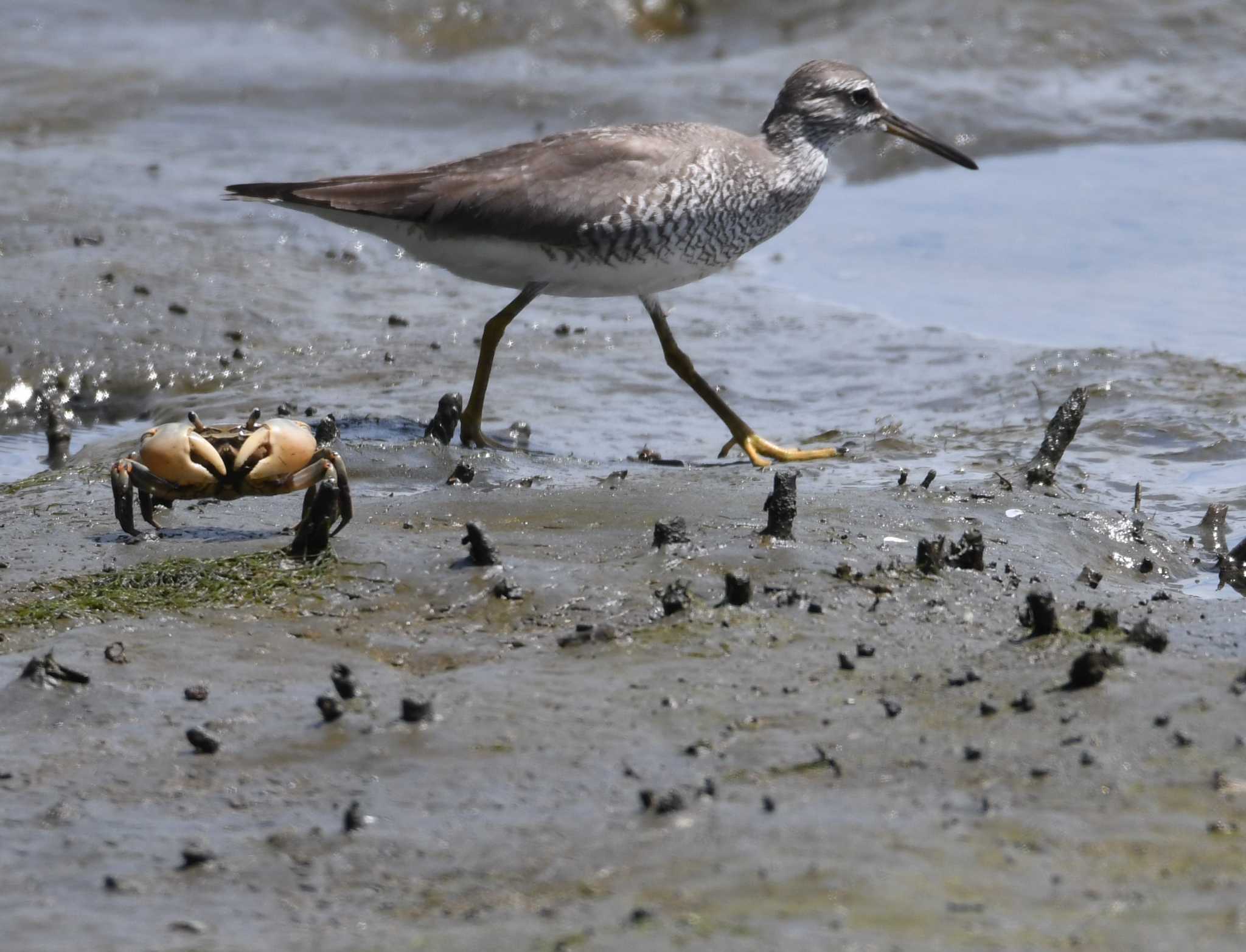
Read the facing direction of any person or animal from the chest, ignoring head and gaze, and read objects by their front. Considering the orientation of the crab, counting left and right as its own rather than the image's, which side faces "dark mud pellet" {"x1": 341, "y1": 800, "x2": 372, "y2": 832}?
front

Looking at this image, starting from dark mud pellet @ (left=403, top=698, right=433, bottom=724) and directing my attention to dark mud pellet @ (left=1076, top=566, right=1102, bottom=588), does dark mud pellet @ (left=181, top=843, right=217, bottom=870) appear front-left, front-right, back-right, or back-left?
back-right

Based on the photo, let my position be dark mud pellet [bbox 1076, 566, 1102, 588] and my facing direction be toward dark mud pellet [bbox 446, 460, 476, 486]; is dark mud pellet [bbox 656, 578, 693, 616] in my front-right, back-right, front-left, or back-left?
front-left

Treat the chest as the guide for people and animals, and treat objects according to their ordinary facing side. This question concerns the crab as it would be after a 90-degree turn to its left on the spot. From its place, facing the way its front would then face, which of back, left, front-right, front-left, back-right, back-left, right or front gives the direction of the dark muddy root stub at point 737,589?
front-right

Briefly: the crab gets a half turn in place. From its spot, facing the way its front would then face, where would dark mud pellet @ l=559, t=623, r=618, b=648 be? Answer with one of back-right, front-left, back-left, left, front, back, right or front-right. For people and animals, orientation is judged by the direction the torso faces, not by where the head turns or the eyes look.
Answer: back-right

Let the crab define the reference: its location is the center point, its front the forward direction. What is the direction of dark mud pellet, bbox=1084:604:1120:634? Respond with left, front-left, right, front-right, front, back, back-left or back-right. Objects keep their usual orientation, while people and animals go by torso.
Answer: front-left

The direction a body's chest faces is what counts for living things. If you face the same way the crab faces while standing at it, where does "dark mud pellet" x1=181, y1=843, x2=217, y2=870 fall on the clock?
The dark mud pellet is roughly at 12 o'clock from the crab.

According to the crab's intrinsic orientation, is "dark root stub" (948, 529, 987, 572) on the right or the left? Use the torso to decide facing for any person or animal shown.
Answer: on its left

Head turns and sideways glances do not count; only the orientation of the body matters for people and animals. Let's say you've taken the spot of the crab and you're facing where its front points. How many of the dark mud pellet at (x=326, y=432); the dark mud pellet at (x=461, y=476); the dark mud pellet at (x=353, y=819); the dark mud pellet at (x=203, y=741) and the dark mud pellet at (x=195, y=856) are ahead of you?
3

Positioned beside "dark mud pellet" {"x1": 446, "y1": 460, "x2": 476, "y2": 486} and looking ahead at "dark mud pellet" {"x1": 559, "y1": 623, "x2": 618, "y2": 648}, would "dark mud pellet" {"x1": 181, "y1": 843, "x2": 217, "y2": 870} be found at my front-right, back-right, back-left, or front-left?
front-right

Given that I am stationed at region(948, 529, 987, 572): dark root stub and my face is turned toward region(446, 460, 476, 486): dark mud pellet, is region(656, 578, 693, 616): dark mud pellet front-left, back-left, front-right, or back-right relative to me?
front-left

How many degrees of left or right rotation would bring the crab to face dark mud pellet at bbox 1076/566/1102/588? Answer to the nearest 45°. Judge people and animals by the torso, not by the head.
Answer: approximately 90° to its left

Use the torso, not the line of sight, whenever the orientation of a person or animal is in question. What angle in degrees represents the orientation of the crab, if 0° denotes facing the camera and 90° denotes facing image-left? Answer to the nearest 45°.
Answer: approximately 0°

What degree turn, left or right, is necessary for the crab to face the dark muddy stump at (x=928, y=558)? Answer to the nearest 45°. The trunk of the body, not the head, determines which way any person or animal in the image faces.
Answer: approximately 45° to its left

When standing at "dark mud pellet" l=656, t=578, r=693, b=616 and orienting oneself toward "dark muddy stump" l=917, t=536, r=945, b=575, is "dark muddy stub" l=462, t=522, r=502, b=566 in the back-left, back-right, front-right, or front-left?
back-left

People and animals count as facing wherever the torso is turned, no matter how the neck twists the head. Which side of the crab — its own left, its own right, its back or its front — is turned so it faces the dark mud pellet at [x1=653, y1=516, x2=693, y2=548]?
left

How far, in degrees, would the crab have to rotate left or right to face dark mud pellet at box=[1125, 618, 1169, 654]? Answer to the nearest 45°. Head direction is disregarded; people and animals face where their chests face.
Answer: approximately 45° to its left

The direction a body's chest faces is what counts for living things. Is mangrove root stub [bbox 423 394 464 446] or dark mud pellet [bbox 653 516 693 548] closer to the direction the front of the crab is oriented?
the dark mud pellet
